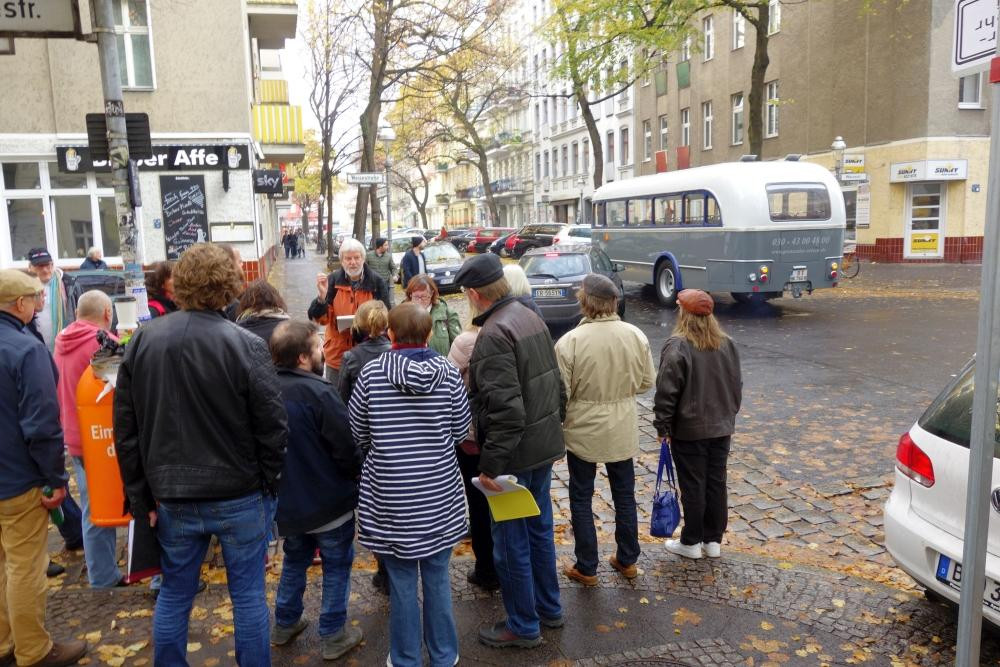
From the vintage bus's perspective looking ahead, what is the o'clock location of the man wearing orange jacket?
The man wearing orange jacket is roughly at 8 o'clock from the vintage bus.

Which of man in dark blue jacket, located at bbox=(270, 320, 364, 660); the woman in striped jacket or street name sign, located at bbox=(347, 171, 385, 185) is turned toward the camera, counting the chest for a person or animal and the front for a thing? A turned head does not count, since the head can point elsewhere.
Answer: the street name sign

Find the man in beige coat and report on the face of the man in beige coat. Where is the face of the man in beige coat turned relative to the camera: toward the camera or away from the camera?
away from the camera

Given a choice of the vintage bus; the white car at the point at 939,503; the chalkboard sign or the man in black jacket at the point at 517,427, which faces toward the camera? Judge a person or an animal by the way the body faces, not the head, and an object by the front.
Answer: the chalkboard sign

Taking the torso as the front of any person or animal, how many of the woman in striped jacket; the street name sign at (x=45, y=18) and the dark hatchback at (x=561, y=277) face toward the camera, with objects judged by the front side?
1

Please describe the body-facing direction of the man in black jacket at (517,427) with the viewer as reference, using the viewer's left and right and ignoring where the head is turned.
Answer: facing away from the viewer and to the left of the viewer

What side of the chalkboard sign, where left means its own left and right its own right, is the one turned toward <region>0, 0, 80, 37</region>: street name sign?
front

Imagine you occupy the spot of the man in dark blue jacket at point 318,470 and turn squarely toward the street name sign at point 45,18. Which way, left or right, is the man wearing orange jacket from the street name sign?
right

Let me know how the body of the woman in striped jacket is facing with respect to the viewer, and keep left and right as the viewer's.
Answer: facing away from the viewer

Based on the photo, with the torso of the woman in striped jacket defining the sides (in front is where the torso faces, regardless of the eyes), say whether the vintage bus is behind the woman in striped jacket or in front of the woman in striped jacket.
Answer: in front

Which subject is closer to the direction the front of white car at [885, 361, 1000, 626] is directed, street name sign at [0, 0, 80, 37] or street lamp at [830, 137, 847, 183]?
the street lamp

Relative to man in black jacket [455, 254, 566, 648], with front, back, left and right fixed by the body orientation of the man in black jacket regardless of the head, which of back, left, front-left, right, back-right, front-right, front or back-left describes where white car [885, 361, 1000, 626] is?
back-right

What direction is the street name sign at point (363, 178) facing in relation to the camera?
toward the camera

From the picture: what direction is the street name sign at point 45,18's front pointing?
toward the camera

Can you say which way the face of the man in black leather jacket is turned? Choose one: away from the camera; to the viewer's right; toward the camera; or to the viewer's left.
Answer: away from the camera

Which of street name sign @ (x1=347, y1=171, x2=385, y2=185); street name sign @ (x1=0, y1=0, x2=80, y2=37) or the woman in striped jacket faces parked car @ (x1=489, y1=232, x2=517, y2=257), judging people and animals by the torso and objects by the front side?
the woman in striped jacket

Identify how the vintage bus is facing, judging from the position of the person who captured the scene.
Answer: facing away from the viewer and to the left of the viewer

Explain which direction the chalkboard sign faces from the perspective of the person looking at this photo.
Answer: facing the viewer

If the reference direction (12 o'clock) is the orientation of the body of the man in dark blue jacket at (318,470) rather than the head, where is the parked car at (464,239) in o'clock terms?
The parked car is roughly at 11 o'clock from the man in dark blue jacket.

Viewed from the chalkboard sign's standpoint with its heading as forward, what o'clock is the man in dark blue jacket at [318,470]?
The man in dark blue jacket is roughly at 12 o'clock from the chalkboard sign.

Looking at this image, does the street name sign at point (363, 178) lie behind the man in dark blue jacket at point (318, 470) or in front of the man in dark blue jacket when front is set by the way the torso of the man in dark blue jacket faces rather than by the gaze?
in front

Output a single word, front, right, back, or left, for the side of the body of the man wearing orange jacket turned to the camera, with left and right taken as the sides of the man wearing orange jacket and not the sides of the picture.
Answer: front
